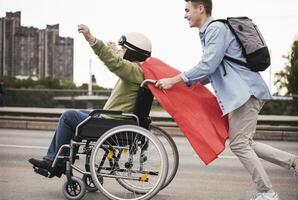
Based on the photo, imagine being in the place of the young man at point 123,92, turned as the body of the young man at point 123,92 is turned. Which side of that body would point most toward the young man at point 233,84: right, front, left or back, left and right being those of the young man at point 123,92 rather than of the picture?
back

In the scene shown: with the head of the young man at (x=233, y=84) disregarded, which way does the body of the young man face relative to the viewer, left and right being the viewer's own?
facing to the left of the viewer

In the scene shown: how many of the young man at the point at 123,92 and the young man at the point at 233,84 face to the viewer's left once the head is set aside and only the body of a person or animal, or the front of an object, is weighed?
2

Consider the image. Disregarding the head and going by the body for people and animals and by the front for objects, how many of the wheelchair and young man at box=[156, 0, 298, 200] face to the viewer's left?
2

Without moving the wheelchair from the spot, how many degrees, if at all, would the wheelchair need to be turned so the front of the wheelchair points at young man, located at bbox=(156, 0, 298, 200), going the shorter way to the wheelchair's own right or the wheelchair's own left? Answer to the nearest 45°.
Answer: approximately 180°

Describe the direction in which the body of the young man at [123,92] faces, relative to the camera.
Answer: to the viewer's left

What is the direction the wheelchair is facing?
to the viewer's left

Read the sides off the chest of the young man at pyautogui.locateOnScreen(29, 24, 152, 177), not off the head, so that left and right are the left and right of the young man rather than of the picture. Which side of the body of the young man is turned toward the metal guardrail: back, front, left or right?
right
